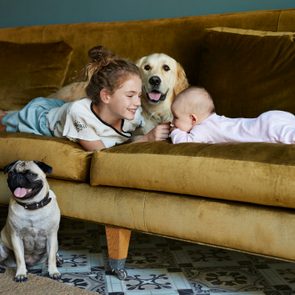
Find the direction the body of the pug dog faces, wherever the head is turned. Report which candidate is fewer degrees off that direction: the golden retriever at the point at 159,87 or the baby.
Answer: the baby

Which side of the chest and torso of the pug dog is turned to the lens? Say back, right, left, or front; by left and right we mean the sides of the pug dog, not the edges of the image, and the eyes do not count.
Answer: front

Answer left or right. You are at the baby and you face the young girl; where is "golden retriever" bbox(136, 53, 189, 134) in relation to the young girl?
right

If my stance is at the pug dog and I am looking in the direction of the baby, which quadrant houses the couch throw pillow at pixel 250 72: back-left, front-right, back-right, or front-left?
front-left

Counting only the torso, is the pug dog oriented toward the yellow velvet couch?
no

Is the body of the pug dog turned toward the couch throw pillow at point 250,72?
no

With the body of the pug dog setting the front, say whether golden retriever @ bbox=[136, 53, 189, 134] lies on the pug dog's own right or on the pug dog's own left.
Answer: on the pug dog's own left

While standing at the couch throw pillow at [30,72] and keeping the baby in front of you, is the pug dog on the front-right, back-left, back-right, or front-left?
front-right

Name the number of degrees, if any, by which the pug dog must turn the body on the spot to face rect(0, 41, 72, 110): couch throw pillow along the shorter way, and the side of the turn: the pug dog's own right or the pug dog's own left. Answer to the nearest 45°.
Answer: approximately 180°

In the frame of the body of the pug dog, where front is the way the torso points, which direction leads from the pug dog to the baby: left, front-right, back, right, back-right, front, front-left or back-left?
left

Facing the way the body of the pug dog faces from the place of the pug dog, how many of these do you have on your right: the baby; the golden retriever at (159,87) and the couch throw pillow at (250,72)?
0
